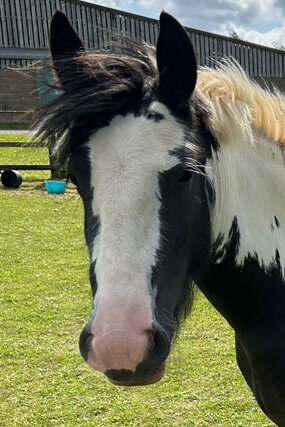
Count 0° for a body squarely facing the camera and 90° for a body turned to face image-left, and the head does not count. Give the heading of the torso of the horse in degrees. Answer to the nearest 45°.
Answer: approximately 45°

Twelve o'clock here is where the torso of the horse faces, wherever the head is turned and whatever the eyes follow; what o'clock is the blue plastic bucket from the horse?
The blue plastic bucket is roughly at 4 o'clock from the horse.
